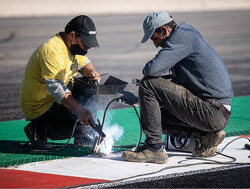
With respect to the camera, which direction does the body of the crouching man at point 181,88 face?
to the viewer's left

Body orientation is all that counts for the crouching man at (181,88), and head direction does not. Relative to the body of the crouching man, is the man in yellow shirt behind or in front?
in front

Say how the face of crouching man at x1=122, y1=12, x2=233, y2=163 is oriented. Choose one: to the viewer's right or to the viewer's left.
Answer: to the viewer's left
